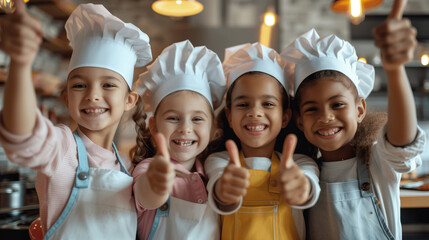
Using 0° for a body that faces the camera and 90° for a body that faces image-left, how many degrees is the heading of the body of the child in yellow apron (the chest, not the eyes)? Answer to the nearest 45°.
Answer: approximately 0°

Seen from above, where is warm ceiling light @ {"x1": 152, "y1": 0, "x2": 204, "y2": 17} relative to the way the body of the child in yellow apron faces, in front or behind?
behind

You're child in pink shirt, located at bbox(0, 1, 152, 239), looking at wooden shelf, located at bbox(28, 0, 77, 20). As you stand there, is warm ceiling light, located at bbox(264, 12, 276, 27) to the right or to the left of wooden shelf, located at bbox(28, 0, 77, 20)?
right

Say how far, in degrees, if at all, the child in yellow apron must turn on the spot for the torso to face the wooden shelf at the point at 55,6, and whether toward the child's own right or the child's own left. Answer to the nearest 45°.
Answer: approximately 135° to the child's own right

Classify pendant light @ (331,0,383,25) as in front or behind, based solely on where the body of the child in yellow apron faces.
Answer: behind
